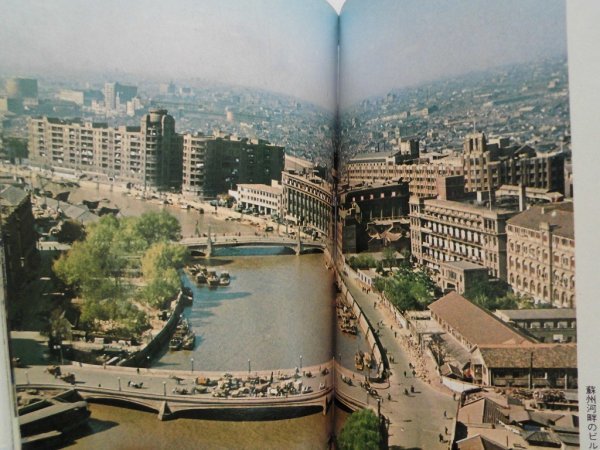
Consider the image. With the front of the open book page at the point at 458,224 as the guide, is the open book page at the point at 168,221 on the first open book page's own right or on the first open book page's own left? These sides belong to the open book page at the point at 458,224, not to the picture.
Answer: on the first open book page's own right

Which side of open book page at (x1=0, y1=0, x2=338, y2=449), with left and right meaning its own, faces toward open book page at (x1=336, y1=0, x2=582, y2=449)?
left

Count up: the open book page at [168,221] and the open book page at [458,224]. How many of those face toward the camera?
2

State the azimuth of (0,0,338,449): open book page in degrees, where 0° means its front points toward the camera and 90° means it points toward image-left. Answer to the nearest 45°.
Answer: approximately 0°
